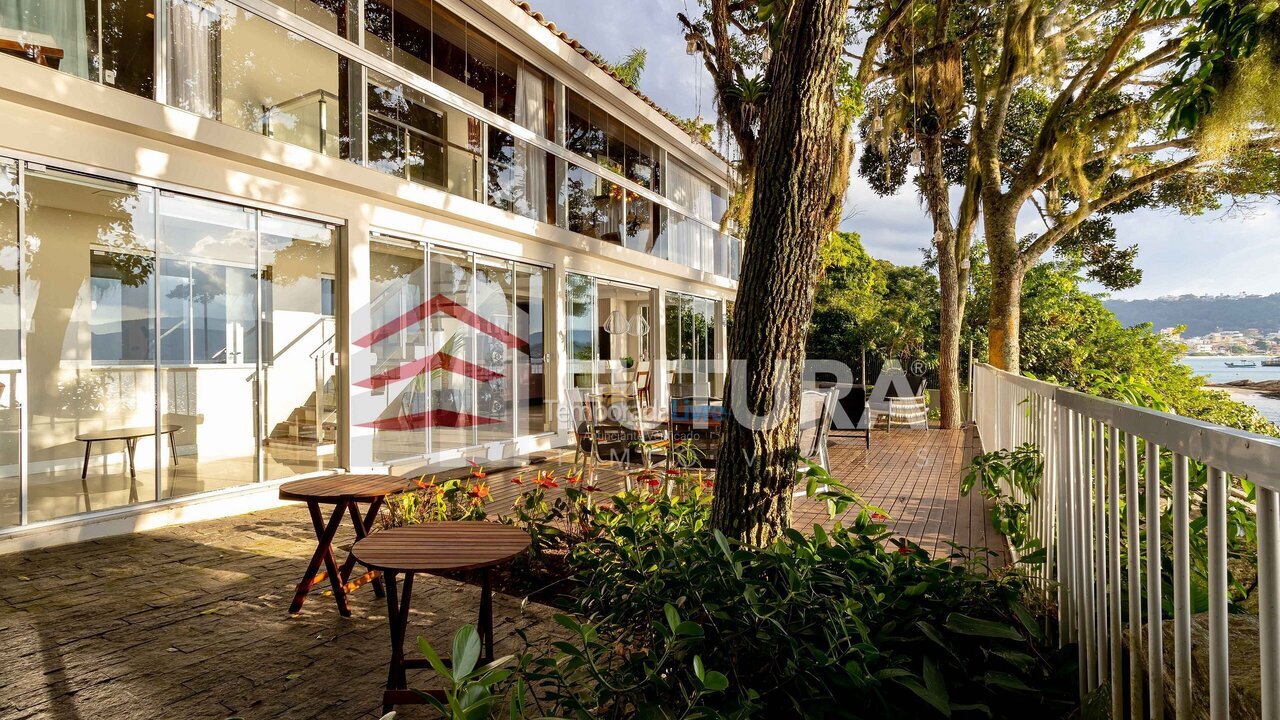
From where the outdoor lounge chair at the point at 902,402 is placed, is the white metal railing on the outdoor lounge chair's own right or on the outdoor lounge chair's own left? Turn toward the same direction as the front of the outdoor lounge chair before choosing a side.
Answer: on the outdoor lounge chair's own left

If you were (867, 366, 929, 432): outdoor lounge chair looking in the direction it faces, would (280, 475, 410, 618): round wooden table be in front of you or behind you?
in front

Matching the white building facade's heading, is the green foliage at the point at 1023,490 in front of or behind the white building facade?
in front

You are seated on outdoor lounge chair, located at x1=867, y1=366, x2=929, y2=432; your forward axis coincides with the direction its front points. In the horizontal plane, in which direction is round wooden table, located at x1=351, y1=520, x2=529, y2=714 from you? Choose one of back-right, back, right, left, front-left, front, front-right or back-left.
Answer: back

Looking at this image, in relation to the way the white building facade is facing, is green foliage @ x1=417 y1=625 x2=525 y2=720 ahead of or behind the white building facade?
ahead

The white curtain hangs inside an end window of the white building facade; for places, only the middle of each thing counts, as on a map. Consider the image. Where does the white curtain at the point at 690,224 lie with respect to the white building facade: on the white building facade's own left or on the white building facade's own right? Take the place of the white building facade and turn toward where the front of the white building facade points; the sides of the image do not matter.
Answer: on the white building facade's own left

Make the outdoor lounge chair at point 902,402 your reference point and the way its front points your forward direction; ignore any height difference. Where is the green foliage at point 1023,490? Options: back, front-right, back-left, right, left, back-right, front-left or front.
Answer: front-left

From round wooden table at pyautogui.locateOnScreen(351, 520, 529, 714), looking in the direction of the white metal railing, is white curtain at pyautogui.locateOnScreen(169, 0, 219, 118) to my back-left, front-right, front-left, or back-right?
back-left

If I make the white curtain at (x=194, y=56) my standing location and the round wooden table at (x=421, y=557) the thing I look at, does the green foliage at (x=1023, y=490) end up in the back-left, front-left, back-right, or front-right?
front-left

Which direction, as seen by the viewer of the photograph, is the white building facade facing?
facing the viewer and to the right of the viewer

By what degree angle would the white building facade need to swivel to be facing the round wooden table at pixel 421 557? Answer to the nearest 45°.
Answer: approximately 45° to its right

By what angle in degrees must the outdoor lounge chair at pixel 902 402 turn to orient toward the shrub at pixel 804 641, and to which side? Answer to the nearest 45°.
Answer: approximately 45° to its left

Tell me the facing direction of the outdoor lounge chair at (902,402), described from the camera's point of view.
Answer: facing the viewer and to the left of the viewer
